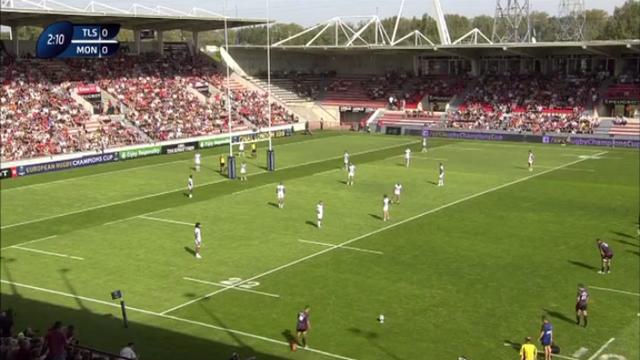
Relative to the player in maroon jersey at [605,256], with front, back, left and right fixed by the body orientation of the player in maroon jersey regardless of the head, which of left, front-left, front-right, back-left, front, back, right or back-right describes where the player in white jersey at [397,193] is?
front-right

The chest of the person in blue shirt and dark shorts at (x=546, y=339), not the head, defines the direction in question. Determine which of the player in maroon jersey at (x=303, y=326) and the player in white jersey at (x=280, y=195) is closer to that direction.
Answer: the player in white jersey

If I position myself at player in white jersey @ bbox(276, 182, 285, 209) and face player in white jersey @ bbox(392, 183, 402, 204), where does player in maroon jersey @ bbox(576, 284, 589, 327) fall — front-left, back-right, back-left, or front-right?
front-right

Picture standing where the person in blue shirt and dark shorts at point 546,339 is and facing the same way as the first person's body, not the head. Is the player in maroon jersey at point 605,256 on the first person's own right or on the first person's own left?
on the first person's own right

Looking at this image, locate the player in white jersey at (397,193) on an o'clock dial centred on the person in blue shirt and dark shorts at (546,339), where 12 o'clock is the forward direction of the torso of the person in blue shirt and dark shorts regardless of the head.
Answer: The player in white jersey is roughly at 1 o'clock from the person in blue shirt and dark shorts.

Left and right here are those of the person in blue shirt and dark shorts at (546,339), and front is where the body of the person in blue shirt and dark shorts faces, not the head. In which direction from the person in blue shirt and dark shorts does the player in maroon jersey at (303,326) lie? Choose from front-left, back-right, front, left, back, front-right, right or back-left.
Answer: front-left

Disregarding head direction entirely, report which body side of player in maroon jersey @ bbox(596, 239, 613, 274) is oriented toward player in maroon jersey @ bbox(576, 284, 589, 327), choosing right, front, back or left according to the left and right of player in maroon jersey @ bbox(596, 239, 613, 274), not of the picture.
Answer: left

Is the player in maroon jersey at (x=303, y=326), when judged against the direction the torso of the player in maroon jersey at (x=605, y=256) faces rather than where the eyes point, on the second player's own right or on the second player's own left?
on the second player's own left

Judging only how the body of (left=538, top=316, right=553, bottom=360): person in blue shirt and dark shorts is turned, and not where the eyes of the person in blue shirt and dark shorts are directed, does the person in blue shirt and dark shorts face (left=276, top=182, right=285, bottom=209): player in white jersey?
yes

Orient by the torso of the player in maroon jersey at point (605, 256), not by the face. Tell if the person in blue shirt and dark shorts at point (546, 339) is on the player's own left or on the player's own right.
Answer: on the player's own left

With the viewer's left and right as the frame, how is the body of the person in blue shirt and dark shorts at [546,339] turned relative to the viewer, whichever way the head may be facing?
facing away from the viewer and to the left of the viewer

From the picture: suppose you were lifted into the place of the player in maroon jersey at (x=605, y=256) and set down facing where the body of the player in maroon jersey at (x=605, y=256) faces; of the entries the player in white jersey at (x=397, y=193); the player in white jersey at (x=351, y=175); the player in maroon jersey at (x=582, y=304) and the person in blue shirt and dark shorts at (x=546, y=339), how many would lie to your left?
2

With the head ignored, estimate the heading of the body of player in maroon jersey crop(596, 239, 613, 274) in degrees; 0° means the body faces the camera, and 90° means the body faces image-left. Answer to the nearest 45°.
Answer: approximately 90°

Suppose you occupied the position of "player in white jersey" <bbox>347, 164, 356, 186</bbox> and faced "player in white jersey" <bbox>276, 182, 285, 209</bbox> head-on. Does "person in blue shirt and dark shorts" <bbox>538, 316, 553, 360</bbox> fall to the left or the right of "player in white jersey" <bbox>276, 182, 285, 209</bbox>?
left

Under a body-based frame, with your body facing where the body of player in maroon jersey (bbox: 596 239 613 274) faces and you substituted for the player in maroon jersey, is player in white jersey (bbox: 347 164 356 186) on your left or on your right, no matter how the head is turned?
on your right

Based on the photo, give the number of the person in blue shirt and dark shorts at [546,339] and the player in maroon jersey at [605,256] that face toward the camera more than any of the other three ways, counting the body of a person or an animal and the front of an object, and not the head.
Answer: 0
